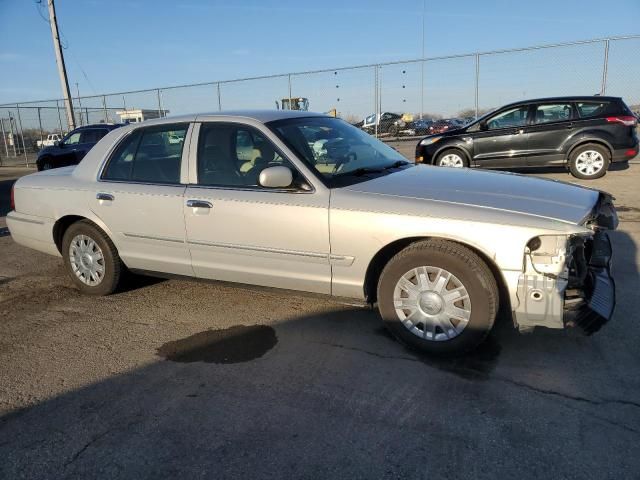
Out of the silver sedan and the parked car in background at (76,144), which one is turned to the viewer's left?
the parked car in background

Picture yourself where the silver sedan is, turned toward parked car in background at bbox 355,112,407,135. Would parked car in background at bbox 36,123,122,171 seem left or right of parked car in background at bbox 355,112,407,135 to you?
left

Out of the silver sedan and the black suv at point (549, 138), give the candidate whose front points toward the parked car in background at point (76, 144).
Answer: the black suv

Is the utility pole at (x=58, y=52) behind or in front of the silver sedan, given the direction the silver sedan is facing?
behind

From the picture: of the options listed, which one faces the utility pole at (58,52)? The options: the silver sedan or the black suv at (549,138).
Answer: the black suv

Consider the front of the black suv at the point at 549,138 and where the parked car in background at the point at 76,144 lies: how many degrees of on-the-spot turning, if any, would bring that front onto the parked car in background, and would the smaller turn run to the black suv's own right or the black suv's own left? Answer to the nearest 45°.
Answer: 0° — it already faces it

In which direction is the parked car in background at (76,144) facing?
to the viewer's left

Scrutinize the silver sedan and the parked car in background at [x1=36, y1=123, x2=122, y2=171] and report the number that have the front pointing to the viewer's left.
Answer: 1

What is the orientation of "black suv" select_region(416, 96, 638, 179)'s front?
to the viewer's left

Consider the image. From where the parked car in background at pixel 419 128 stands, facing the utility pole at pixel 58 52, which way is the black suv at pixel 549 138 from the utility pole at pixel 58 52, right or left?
left

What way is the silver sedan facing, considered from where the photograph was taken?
facing the viewer and to the right of the viewer

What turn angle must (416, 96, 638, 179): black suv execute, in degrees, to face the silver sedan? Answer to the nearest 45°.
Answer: approximately 90° to its left

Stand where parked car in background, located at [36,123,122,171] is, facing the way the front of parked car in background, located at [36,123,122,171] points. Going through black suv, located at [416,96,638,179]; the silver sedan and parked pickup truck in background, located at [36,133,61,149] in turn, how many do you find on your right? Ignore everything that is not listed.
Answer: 1

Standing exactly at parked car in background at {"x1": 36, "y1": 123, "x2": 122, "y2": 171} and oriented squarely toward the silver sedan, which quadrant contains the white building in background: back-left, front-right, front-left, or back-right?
back-left
